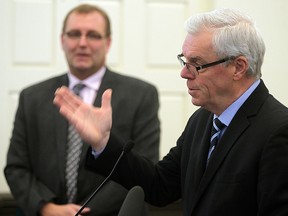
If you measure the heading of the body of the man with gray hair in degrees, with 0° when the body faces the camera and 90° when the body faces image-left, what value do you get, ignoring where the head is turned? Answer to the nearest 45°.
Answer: approximately 45°
